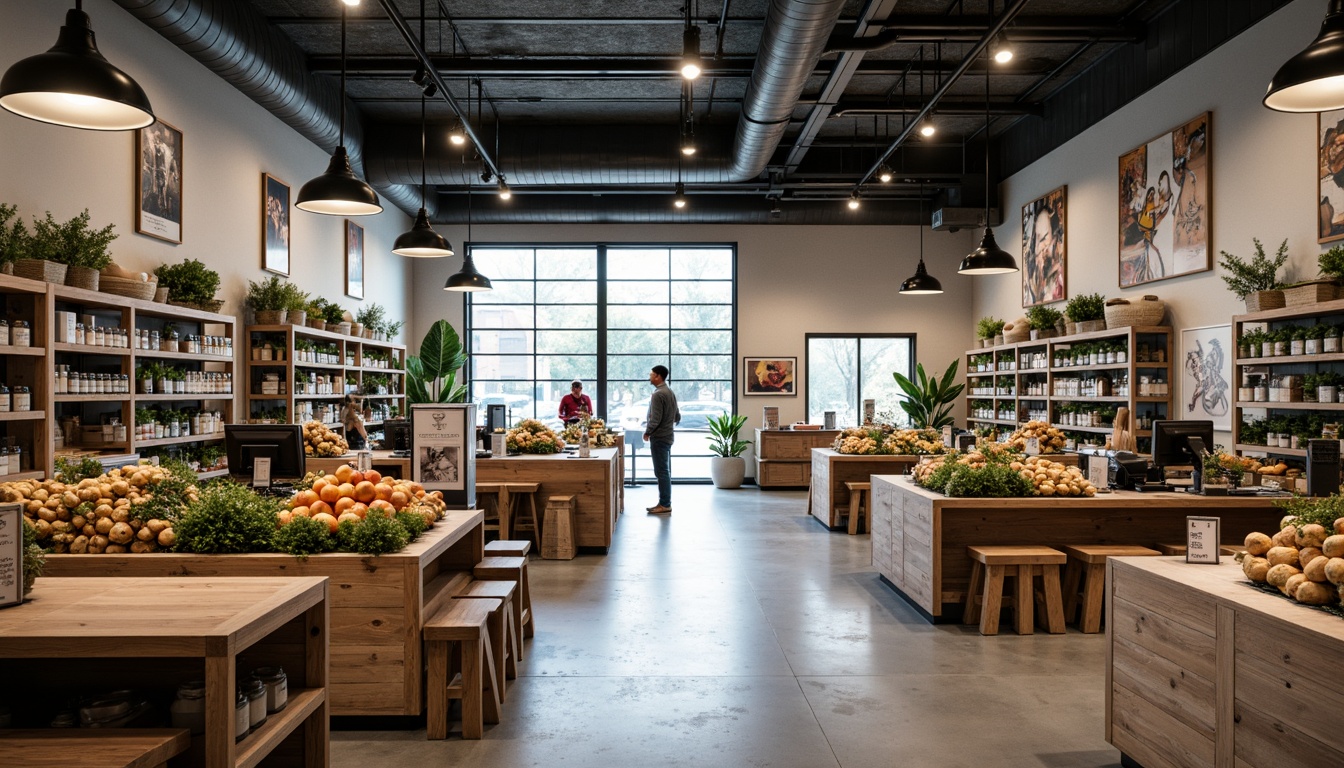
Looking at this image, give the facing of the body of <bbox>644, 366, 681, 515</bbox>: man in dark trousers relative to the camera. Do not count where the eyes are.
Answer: to the viewer's left

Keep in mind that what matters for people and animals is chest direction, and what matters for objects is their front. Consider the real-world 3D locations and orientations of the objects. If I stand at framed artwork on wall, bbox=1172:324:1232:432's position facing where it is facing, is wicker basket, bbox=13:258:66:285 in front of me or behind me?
in front

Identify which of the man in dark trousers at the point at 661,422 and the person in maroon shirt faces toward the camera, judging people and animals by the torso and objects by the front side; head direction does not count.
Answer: the person in maroon shirt

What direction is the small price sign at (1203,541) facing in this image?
toward the camera

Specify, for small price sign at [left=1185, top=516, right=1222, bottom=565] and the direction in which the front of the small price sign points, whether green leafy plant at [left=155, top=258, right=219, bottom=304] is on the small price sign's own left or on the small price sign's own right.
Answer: on the small price sign's own right

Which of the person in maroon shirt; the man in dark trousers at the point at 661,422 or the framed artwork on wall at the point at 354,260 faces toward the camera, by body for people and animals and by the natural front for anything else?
the person in maroon shirt

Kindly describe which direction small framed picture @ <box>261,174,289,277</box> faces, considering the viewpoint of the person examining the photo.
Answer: facing the viewer and to the right of the viewer

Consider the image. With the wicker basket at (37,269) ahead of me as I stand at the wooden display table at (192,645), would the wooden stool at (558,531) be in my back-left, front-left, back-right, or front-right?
front-right

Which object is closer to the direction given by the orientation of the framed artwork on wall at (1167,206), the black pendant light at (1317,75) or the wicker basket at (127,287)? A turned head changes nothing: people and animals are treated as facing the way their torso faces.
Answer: the wicker basket

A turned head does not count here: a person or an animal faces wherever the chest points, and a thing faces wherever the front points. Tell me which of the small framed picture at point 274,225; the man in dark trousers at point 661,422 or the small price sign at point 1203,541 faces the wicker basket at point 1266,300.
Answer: the small framed picture

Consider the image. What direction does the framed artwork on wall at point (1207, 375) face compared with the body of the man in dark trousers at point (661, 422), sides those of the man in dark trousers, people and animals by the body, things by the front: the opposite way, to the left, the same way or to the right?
the same way

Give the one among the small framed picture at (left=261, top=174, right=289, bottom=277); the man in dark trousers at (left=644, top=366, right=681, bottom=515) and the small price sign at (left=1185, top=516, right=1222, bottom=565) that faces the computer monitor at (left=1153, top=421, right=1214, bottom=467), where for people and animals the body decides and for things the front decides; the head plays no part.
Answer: the small framed picture

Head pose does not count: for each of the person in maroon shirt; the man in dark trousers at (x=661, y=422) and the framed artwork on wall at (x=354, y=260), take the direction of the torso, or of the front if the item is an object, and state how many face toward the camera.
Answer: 1

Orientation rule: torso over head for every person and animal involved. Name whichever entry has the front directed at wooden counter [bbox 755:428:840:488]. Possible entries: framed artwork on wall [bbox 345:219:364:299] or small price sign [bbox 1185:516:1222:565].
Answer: the framed artwork on wall

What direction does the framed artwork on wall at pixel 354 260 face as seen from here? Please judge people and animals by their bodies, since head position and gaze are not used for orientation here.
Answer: to the viewer's right

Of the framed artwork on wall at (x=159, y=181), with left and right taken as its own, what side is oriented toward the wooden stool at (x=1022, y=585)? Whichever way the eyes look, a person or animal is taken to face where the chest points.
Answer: front

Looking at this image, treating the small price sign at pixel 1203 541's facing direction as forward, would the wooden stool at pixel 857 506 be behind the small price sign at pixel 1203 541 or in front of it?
behind

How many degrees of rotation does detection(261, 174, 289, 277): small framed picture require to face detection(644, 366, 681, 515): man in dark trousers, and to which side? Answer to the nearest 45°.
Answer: approximately 45° to its left

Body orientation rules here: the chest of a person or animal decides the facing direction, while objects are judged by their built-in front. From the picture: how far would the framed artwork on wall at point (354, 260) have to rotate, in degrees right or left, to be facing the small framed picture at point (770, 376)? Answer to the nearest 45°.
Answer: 0° — it already faces it

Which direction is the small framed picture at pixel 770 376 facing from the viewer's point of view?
toward the camera
